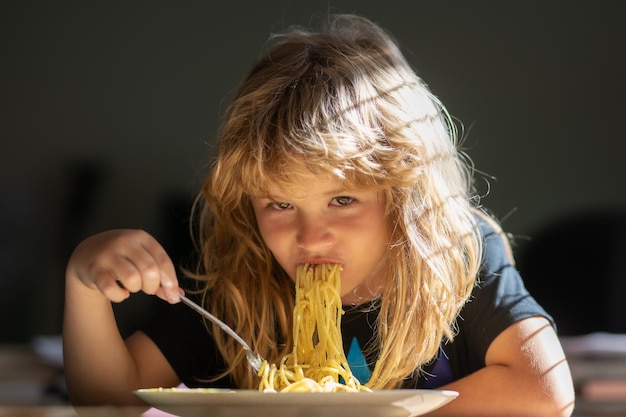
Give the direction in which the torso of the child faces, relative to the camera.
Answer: toward the camera

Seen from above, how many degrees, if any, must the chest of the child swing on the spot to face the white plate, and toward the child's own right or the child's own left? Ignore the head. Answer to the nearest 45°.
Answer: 0° — they already face it

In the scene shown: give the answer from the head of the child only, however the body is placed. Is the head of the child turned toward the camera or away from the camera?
toward the camera
